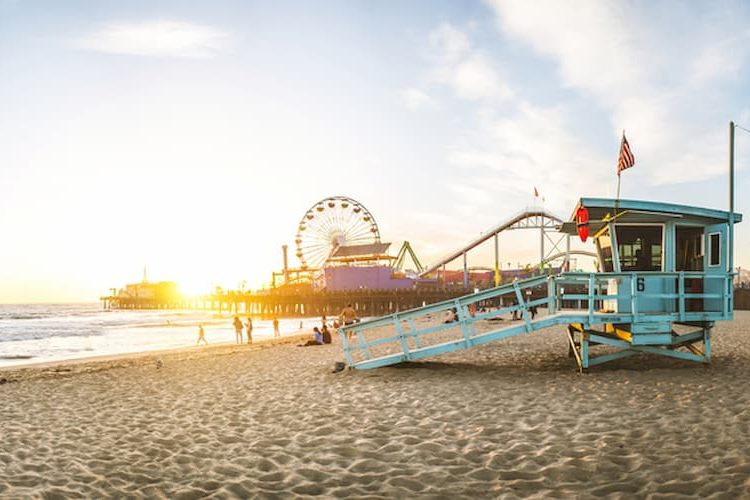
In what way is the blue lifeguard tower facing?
to the viewer's left
